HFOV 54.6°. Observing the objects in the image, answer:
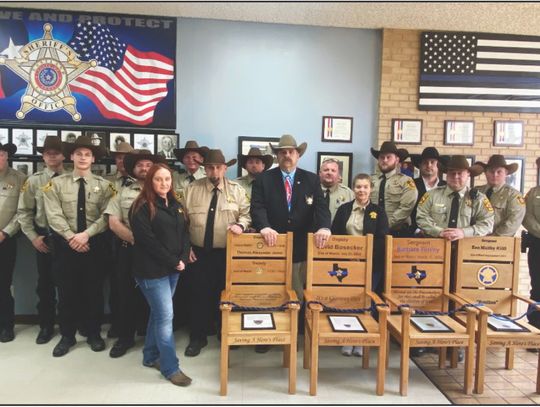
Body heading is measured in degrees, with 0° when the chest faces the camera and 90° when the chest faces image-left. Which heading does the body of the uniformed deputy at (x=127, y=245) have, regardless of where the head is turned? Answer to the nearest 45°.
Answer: approximately 315°

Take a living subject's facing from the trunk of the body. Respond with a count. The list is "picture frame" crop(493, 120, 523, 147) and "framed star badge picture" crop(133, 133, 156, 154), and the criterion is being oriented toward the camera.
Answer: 2

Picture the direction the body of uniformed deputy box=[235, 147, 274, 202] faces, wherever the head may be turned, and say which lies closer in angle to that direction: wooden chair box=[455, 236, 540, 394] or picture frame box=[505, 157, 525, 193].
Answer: the wooden chair

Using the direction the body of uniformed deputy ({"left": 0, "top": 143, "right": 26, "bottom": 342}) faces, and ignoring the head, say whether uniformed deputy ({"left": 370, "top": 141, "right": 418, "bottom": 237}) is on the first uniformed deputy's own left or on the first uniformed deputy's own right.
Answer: on the first uniformed deputy's own left
